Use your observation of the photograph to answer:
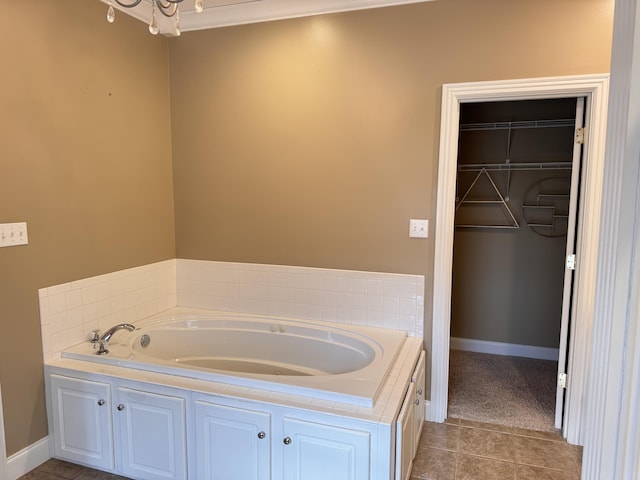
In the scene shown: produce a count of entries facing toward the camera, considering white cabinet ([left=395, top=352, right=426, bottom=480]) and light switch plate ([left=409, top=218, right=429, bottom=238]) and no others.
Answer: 1

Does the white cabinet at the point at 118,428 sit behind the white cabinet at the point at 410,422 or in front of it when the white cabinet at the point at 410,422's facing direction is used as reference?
behind

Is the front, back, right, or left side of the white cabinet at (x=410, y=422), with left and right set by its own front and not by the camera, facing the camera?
right

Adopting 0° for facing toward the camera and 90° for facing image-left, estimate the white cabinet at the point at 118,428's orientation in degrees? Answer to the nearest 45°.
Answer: approximately 45°

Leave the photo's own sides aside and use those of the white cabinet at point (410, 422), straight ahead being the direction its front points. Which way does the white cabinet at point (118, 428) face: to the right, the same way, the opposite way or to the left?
to the right

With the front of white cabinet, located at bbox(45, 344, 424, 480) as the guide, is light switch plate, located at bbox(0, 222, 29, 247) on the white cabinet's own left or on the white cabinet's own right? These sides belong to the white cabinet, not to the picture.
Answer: on the white cabinet's own right

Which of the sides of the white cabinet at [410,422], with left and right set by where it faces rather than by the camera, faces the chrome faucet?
back

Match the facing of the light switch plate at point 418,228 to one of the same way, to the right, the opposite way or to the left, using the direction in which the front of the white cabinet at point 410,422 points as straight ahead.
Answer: to the right
